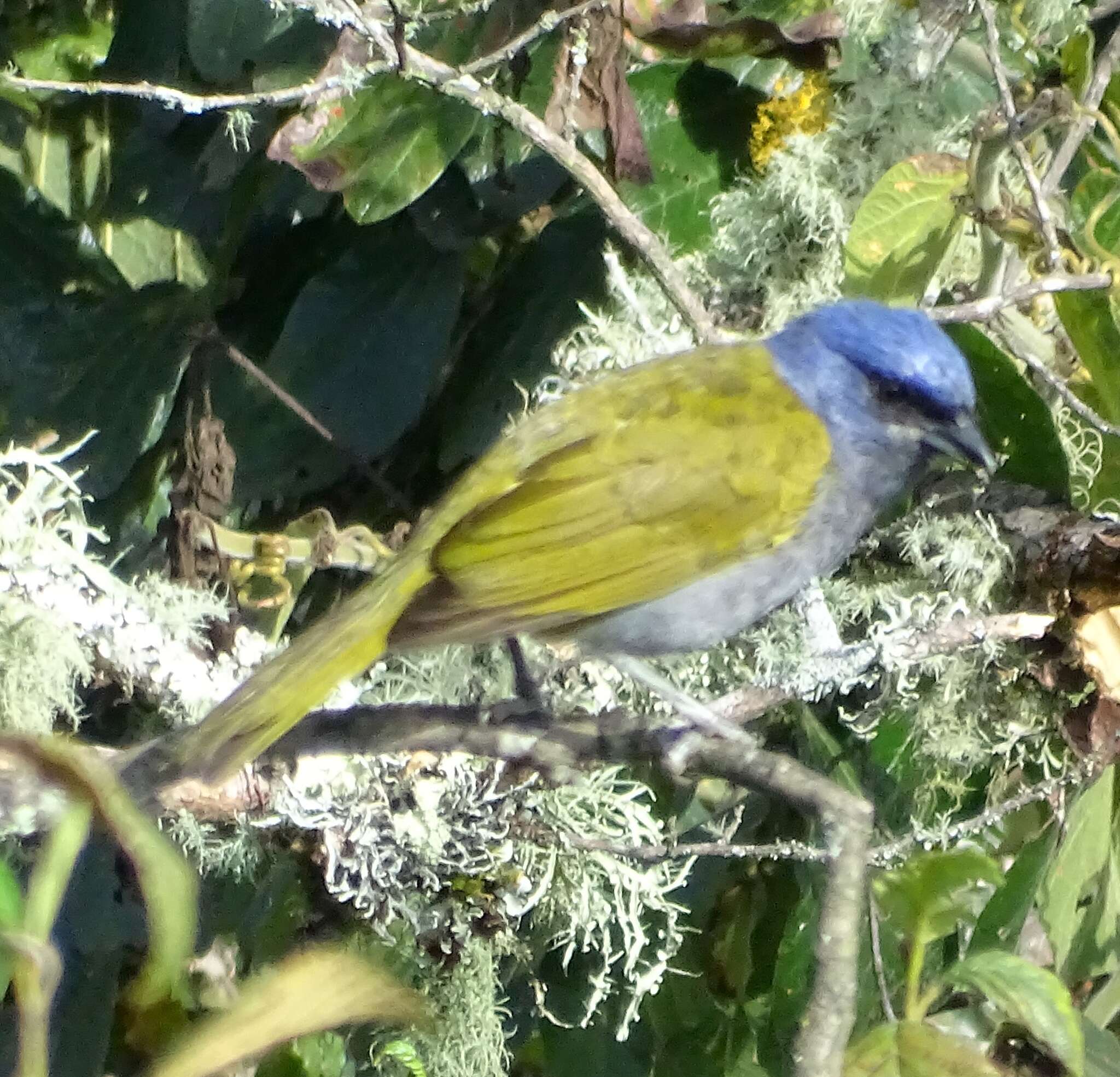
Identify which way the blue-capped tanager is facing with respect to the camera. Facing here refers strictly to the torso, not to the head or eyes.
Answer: to the viewer's right

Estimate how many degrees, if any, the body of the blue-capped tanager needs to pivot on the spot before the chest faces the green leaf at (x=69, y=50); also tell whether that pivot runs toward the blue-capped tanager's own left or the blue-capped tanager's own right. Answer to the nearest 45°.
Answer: approximately 135° to the blue-capped tanager's own left

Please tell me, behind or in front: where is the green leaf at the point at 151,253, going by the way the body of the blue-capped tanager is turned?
behind

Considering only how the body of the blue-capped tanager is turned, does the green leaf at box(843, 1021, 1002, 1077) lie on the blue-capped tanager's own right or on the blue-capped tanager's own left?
on the blue-capped tanager's own right
